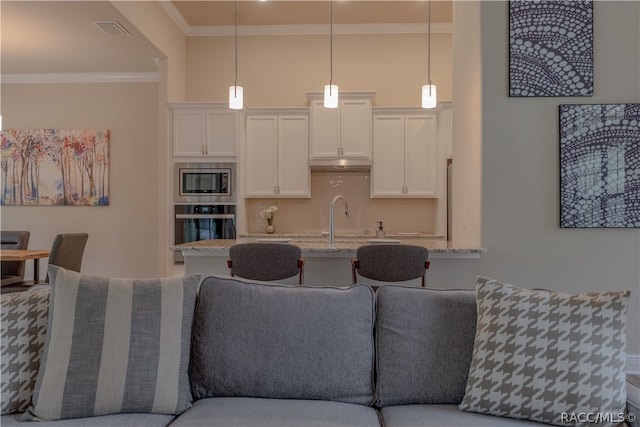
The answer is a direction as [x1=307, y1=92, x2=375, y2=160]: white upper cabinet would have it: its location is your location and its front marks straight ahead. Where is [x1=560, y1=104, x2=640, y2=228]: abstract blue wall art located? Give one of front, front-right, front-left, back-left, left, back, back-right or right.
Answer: front-left

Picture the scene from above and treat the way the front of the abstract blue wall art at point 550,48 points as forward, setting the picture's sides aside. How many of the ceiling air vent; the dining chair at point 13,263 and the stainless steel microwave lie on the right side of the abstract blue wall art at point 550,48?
3

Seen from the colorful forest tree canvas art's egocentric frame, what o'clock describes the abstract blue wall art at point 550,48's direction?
The abstract blue wall art is roughly at 11 o'clock from the colorful forest tree canvas art.

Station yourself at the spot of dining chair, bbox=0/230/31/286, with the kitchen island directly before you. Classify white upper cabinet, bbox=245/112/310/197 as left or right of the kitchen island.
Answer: left

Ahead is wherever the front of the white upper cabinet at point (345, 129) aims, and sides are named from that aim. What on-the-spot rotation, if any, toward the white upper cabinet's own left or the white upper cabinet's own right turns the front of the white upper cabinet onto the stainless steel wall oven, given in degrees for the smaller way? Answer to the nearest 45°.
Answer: approximately 90° to the white upper cabinet's own right

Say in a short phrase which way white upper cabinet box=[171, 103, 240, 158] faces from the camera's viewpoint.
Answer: facing the viewer

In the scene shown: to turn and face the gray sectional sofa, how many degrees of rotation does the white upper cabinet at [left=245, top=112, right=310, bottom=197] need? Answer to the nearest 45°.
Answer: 0° — it already faces it

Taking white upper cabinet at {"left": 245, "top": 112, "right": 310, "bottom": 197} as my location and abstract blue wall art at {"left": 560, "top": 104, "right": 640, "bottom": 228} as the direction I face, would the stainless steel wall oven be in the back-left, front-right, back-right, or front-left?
back-right

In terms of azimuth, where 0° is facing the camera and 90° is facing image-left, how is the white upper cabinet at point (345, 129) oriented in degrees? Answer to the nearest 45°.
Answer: approximately 0°

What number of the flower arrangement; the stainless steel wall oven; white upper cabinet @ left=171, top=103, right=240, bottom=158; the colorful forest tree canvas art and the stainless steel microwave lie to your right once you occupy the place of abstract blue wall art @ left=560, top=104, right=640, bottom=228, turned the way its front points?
5

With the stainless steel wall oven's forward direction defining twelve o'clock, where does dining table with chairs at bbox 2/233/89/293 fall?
The dining table with chairs is roughly at 2 o'clock from the stainless steel wall oven.

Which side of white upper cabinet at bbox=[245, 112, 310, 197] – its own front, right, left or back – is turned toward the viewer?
front

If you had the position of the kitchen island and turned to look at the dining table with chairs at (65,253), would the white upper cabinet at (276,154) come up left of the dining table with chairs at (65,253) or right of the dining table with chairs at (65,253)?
right

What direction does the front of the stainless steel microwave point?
toward the camera
